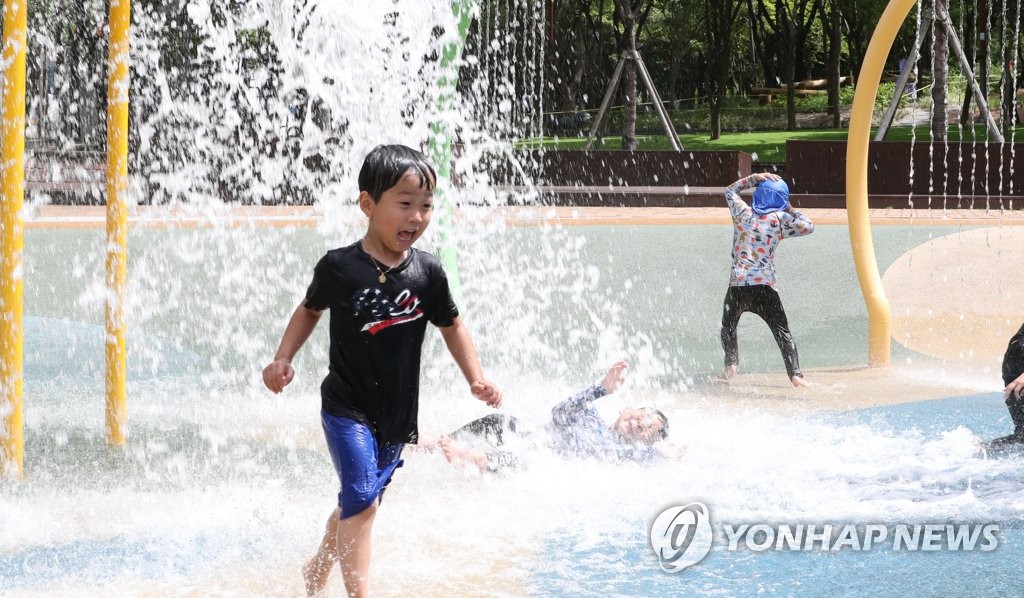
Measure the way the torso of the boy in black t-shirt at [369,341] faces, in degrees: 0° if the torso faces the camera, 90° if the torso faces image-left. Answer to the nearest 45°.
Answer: approximately 315°

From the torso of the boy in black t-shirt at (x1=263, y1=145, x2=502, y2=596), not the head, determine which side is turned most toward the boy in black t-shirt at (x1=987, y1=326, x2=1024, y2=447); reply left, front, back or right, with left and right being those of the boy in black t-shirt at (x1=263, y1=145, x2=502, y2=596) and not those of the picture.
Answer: left
